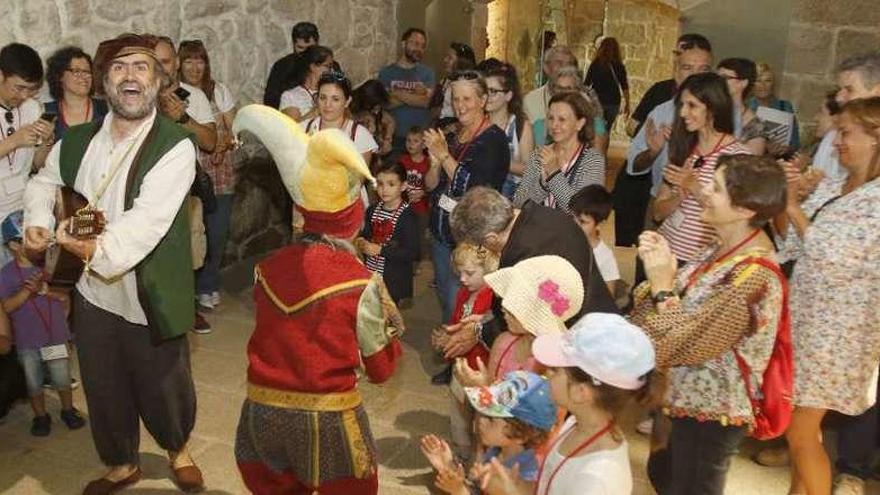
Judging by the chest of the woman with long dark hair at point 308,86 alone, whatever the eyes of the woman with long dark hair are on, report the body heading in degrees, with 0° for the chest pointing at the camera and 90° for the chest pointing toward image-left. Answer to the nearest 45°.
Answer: approximately 315°

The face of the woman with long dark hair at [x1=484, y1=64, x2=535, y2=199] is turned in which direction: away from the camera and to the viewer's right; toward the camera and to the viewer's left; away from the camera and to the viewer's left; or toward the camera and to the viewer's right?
toward the camera and to the viewer's left

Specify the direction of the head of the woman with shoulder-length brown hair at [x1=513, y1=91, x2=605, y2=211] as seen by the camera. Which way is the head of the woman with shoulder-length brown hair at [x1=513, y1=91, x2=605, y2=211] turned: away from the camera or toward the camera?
toward the camera

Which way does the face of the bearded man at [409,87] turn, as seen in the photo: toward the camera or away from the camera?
toward the camera

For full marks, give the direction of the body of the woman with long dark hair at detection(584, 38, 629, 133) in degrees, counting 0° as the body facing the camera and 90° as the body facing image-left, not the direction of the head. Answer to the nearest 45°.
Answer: approximately 180°

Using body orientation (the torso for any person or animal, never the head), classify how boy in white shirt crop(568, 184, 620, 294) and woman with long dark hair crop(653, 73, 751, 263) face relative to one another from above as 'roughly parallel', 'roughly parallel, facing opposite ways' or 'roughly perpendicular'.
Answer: roughly parallel

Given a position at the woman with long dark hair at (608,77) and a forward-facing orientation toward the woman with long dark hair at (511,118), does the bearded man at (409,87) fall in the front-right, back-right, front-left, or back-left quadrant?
front-right

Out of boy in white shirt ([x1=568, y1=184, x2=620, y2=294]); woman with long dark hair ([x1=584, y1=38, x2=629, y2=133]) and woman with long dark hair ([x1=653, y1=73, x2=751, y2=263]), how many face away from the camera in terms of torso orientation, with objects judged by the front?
1

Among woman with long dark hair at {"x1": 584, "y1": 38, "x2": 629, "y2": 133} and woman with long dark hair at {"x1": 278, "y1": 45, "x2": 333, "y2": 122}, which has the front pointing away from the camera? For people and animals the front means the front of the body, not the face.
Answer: woman with long dark hair at {"x1": 584, "y1": 38, "x2": 629, "y2": 133}

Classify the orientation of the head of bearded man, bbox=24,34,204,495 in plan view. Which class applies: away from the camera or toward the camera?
toward the camera

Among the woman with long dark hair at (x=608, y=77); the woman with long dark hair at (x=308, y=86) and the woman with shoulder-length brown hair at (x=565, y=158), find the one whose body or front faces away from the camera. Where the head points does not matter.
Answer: the woman with long dark hair at (x=608, y=77)

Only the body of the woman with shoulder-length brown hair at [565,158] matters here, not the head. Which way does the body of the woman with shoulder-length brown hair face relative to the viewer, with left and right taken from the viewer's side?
facing the viewer and to the left of the viewer

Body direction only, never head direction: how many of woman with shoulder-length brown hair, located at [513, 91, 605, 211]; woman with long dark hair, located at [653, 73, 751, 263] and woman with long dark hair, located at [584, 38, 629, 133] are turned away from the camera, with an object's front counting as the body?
1
